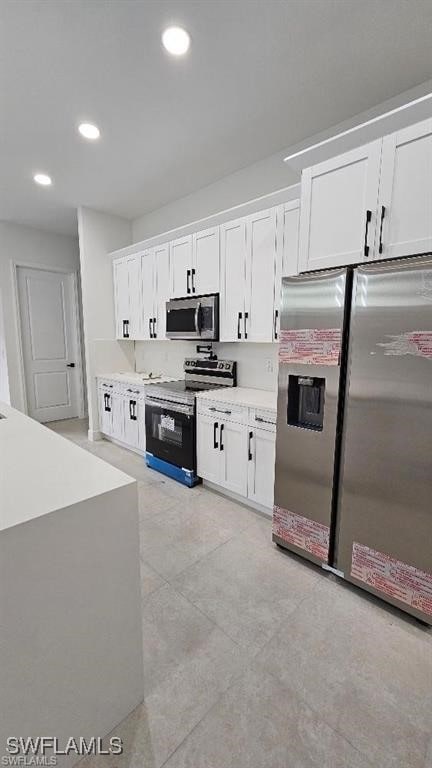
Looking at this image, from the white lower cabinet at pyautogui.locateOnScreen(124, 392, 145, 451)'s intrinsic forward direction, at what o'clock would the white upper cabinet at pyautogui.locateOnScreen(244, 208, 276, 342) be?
The white upper cabinet is roughly at 9 o'clock from the white lower cabinet.

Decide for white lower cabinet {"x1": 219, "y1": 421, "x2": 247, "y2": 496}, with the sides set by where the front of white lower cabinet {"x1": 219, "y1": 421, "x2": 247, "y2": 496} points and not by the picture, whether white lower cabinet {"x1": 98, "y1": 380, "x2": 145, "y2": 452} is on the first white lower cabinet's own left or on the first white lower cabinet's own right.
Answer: on the first white lower cabinet's own right

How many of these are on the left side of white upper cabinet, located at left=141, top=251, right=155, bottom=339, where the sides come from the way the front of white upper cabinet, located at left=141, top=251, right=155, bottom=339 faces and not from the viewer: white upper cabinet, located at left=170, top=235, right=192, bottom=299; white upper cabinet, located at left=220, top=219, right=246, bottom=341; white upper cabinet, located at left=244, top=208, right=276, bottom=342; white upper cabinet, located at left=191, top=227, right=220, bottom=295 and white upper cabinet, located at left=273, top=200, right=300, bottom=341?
5

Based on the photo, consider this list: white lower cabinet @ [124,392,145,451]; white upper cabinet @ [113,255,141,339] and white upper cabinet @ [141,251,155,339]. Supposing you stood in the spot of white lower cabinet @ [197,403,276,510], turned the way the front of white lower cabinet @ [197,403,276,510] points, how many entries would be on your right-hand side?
3

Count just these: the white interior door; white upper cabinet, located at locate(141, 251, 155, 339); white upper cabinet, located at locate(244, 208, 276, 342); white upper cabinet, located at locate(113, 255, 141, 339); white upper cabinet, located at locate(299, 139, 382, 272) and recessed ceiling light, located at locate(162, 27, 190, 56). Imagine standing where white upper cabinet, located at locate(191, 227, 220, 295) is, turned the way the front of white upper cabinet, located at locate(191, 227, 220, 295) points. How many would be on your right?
3

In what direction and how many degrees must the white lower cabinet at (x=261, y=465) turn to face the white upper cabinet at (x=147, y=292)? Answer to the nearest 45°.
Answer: approximately 90° to its right

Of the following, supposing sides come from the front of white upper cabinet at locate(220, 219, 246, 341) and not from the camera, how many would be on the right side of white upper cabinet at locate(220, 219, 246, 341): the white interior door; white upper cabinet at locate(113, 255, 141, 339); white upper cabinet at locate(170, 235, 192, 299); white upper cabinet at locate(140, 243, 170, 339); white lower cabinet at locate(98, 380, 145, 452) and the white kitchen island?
5

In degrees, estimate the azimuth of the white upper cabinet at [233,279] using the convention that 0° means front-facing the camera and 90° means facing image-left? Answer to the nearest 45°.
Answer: approximately 45°

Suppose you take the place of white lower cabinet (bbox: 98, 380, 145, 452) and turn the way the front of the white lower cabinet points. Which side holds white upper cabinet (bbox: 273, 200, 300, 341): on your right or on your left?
on your left
